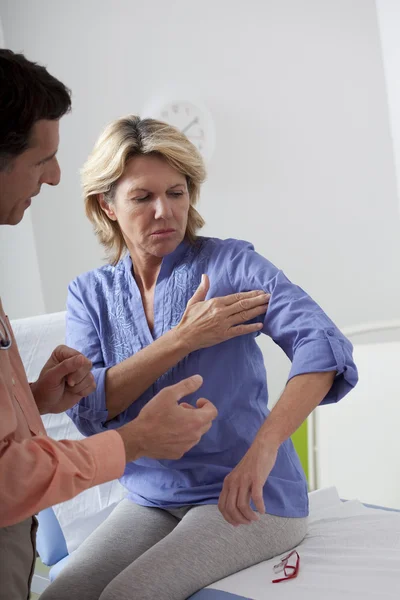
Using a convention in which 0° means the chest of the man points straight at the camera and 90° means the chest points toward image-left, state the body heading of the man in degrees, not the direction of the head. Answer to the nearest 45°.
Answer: approximately 270°

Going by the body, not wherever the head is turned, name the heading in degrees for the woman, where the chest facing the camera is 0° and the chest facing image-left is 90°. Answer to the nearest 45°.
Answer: approximately 45°

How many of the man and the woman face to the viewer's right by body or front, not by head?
1

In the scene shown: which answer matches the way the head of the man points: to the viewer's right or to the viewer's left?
to the viewer's right
